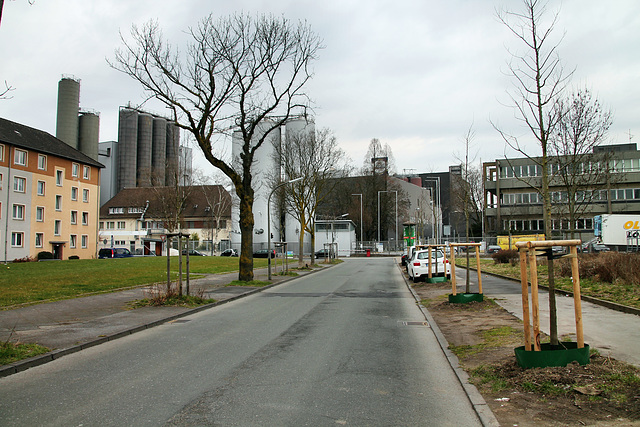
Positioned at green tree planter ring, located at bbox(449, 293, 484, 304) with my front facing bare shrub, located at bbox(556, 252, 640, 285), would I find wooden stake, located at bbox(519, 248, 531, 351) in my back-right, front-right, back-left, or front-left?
back-right

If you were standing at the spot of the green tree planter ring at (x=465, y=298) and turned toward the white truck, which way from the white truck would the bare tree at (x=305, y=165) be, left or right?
left

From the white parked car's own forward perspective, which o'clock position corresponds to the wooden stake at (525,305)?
The wooden stake is roughly at 6 o'clock from the white parked car.

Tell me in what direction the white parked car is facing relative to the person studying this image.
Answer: facing away from the viewer

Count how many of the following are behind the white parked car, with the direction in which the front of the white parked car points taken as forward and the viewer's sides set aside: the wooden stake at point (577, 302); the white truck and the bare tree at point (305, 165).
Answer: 1

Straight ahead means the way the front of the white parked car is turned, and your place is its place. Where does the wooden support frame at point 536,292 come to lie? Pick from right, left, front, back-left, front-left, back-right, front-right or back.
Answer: back

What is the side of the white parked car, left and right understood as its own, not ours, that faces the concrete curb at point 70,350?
back

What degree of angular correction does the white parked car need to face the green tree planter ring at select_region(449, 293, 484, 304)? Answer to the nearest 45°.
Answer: approximately 180°

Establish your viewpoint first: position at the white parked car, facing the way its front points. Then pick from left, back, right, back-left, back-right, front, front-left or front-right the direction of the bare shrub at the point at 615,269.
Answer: back-right

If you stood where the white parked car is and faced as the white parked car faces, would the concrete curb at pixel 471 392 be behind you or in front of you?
behind

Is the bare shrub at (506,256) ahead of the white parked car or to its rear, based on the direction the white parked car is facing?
ahead

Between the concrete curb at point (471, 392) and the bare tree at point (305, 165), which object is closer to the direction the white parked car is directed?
the bare tree

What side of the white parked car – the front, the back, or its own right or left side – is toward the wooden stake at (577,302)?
back

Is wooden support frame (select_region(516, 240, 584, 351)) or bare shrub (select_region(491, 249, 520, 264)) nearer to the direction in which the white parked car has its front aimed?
the bare shrub

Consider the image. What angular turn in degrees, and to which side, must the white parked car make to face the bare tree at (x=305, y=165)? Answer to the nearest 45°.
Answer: approximately 45° to its left
